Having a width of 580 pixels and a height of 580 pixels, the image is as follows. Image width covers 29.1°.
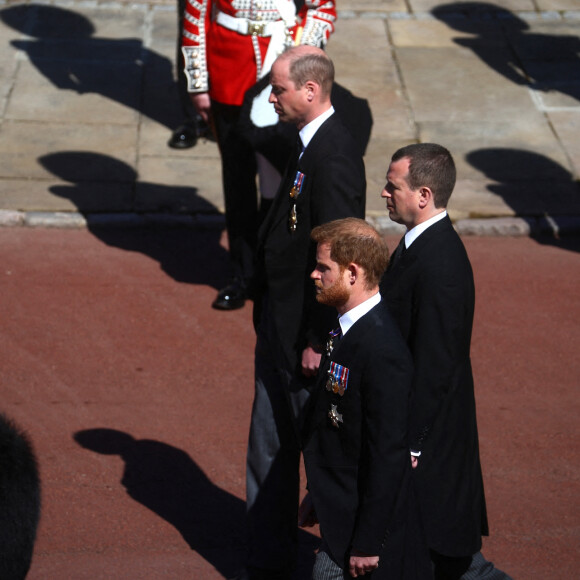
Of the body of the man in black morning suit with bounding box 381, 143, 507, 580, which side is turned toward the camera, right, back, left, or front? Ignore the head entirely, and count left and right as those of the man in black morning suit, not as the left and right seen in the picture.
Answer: left

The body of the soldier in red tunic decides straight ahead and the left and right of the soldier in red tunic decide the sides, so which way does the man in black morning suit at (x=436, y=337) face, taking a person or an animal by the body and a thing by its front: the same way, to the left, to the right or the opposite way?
to the right

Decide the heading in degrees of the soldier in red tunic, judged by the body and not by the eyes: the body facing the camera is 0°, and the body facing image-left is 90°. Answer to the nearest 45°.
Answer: approximately 0°

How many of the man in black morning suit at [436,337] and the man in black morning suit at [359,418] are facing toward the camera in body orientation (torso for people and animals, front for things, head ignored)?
0

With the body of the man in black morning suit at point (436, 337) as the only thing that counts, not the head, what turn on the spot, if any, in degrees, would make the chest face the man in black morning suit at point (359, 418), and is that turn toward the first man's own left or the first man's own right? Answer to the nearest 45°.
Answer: approximately 45° to the first man's own left

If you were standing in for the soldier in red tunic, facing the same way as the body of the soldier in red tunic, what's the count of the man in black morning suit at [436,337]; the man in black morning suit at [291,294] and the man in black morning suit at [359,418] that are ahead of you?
3

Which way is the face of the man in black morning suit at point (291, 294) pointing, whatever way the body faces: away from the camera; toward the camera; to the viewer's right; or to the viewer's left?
to the viewer's left

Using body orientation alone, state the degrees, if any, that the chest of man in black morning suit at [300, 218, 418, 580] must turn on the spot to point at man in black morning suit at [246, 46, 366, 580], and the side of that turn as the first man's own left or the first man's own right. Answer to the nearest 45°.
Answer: approximately 90° to the first man's own right

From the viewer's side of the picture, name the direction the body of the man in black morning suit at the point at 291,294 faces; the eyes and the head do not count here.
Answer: to the viewer's left

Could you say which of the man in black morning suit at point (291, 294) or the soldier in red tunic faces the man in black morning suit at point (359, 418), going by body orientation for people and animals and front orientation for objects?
the soldier in red tunic

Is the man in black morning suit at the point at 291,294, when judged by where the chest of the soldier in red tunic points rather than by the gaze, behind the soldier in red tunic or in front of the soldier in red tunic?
in front

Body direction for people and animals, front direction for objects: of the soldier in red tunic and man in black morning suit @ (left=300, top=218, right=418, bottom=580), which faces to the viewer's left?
the man in black morning suit
